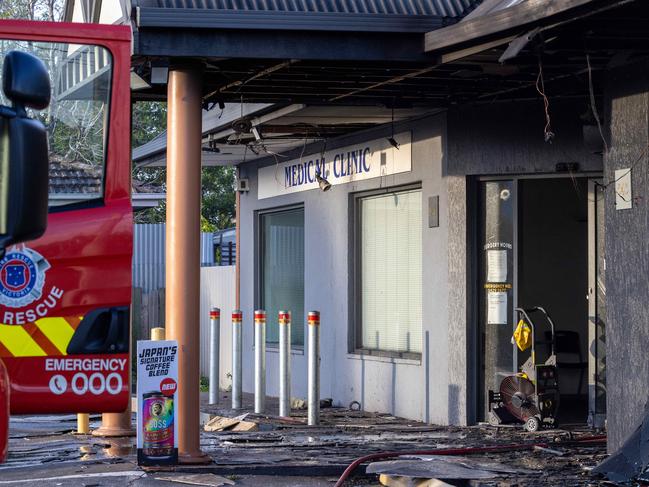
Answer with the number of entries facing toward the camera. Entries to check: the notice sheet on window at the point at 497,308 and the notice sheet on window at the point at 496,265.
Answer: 2

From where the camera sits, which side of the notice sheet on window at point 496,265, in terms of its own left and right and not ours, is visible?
front

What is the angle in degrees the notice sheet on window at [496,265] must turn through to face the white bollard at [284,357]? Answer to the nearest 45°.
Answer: approximately 90° to its right

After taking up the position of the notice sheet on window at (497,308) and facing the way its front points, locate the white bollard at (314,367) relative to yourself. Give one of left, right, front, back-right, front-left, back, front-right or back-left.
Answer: right

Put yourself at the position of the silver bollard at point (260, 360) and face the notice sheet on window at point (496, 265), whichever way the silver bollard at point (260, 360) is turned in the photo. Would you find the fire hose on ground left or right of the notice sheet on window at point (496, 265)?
right

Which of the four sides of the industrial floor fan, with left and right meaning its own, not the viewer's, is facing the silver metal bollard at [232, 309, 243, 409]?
right

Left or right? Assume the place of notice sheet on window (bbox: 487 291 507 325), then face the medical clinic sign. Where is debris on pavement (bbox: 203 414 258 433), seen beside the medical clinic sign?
left

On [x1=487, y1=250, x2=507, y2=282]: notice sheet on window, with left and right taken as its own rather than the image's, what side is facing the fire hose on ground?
front

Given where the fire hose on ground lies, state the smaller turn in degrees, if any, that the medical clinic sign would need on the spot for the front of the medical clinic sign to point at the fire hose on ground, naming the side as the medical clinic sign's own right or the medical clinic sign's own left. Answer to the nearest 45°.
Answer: approximately 45° to the medical clinic sign's own left

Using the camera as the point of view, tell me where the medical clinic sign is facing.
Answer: facing the viewer and to the left of the viewer
